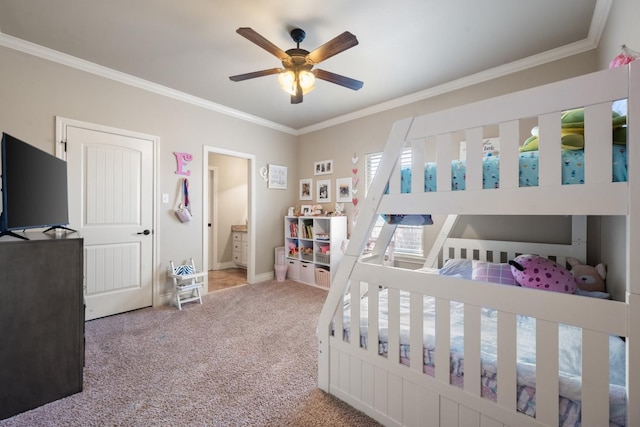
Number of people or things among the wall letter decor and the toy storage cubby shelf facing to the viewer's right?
0

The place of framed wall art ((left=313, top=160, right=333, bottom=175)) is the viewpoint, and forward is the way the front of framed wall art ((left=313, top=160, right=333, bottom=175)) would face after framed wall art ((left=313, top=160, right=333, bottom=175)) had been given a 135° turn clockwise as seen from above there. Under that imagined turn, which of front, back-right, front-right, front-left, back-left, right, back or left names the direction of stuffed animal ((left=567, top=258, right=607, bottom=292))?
back-right

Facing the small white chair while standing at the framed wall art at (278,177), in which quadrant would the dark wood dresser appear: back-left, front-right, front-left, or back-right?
front-left

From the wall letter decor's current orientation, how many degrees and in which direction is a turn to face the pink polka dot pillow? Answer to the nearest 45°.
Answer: approximately 45° to its left

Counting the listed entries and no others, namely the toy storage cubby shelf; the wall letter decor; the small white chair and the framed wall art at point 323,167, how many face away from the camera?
0

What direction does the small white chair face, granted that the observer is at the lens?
facing the viewer and to the right of the viewer

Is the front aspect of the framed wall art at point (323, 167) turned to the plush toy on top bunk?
no

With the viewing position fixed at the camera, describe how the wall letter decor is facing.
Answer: facing the viewer

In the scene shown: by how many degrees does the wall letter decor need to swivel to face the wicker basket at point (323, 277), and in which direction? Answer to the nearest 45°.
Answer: approximately 90° to its left

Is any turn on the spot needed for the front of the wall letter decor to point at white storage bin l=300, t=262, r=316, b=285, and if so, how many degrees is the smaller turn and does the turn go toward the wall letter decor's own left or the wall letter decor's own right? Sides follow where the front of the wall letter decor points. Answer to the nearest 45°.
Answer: approximately 90° to the wall letter decor's own left

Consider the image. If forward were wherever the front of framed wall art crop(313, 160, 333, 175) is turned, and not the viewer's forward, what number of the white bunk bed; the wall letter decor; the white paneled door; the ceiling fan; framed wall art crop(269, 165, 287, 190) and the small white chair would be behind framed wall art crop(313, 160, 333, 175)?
0

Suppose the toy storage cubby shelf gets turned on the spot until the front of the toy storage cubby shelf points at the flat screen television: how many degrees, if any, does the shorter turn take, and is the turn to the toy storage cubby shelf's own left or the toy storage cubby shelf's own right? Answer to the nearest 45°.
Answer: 0° — it already faces it

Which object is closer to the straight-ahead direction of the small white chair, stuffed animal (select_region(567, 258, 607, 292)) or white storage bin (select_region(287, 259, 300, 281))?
the stuffed animal

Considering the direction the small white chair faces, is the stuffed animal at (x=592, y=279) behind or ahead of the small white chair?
ahead

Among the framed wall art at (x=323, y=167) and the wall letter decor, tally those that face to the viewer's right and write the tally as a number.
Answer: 0

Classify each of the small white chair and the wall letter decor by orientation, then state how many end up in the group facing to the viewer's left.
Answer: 0

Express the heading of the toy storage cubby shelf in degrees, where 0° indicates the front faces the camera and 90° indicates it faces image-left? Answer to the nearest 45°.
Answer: approximately 45°
